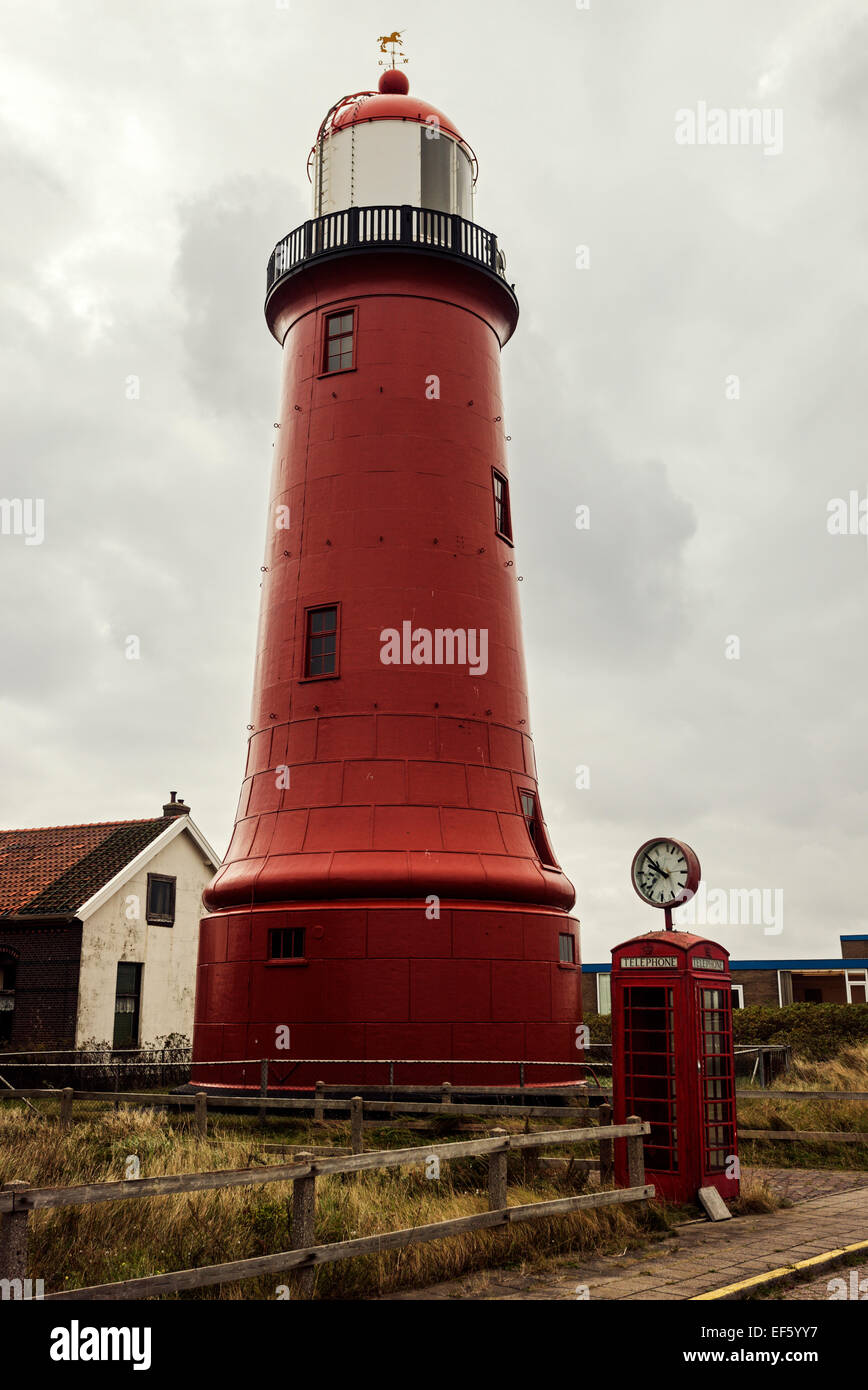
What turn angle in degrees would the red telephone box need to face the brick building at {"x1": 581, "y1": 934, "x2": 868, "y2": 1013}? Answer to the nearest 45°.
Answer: approximately 135° to its left

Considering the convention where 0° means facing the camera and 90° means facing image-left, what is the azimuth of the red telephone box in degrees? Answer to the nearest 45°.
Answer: approximately 315°

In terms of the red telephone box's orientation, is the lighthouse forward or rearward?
rearward
